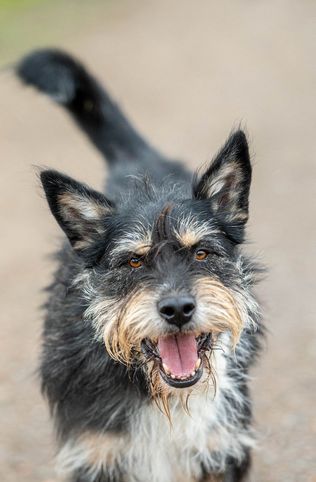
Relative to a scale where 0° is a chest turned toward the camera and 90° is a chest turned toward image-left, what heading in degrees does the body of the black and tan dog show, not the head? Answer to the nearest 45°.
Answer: approximately 0°
